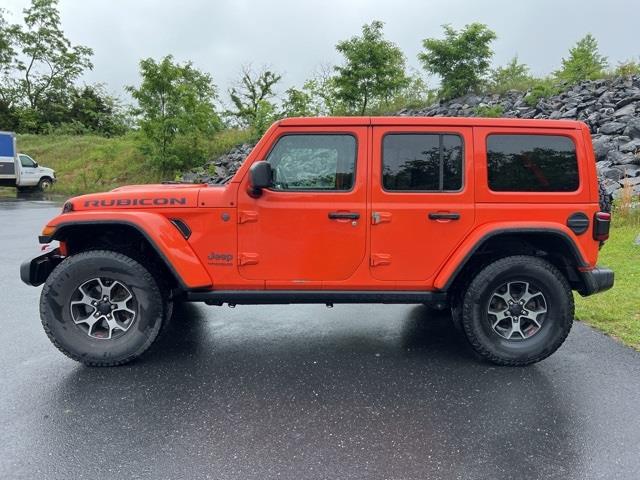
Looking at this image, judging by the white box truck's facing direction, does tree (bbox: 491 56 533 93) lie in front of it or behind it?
in front

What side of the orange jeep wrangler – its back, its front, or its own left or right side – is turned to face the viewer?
left

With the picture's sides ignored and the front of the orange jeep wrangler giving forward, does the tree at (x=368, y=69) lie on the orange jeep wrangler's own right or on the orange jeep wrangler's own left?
on the orange jeep wrangler's own right

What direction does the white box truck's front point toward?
to the viewer's right

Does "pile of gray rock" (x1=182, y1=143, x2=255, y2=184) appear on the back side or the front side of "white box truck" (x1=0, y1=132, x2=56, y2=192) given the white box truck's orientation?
on the front side

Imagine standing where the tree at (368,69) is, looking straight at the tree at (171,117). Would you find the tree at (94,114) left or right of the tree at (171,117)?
right

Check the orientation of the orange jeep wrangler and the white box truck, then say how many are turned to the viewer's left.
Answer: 1

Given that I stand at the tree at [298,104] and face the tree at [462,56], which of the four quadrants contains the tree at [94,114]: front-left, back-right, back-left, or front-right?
back-left

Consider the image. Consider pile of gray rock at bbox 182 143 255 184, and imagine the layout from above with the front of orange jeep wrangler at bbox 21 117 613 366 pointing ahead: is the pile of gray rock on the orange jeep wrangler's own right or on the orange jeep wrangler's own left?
on the orange jeep wrangler's own right

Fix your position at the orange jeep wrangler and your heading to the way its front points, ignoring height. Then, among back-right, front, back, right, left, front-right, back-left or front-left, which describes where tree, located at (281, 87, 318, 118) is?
right

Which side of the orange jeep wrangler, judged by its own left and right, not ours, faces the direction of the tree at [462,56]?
right
